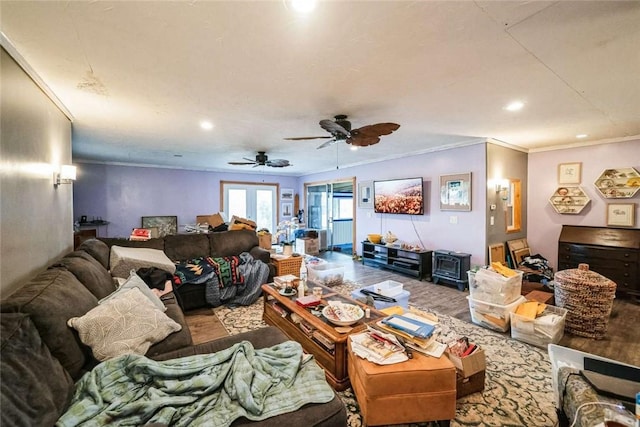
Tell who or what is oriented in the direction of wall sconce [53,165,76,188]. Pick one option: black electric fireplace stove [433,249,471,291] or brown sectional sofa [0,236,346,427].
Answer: the black electric fireplace stove

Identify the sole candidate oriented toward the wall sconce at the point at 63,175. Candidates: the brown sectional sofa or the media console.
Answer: the media console

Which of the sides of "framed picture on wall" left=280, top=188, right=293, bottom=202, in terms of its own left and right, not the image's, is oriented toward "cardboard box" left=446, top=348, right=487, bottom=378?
front

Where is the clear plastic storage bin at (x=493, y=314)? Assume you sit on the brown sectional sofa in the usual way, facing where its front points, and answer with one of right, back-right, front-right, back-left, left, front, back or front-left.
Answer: front-left

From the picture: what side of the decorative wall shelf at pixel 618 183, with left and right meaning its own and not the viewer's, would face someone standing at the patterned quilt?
front

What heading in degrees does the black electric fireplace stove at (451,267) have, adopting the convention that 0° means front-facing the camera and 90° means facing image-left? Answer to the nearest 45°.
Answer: approximately 45°

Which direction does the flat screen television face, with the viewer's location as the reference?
facing the viewer and to the left of the viewer

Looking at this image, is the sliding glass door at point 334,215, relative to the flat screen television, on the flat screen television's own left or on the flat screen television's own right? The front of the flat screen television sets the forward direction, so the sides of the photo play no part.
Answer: on the flat screen television's own right

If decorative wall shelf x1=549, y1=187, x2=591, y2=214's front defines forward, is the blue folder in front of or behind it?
in front

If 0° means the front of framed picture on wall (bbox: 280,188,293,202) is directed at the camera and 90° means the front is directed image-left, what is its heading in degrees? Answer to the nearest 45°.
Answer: approximately 0°

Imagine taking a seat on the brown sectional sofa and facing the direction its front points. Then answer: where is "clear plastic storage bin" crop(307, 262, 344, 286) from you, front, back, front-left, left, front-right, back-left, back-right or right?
left
